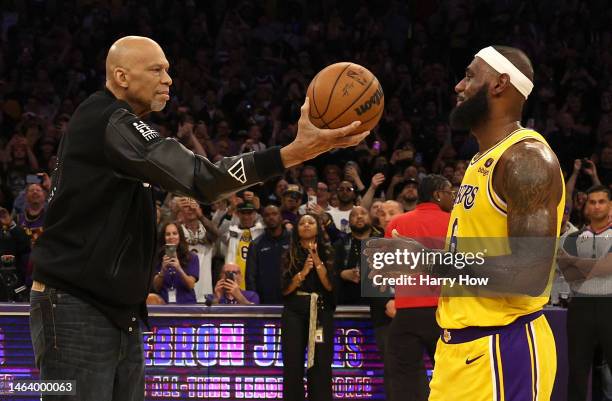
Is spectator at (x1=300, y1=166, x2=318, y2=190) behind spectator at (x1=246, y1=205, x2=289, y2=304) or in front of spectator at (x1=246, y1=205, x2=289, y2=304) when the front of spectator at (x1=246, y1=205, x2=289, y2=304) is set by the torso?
behind

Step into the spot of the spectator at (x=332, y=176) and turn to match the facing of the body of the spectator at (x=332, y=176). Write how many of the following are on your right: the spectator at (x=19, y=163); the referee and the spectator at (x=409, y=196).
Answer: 1

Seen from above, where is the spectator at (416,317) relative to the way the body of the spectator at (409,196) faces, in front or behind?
in front

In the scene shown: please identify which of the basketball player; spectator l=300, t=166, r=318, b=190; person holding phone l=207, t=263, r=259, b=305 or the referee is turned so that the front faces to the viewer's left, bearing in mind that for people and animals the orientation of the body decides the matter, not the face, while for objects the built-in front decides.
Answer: the basketball player

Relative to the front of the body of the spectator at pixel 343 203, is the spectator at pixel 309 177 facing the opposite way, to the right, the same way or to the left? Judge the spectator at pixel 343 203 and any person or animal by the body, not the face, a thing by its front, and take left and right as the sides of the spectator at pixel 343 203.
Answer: the same way

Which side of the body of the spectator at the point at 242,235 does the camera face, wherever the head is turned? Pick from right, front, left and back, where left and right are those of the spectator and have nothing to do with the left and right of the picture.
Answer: front

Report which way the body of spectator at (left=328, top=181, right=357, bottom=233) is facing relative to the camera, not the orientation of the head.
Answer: toward the camera

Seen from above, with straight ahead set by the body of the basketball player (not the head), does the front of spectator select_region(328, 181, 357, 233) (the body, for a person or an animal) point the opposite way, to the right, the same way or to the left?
to the left

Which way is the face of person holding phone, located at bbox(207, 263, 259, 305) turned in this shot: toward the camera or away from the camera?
toward the camera

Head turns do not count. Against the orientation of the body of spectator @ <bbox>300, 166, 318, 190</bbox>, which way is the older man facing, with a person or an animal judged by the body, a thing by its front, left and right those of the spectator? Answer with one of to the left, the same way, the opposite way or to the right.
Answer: to the left

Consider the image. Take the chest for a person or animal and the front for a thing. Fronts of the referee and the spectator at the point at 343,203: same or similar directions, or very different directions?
same or similar directions

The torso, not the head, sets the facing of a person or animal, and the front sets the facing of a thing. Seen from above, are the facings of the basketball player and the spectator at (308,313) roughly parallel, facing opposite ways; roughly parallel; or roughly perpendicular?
roughly perpendicular

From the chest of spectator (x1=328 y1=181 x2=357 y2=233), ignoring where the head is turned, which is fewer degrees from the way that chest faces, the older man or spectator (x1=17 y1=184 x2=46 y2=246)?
the older man

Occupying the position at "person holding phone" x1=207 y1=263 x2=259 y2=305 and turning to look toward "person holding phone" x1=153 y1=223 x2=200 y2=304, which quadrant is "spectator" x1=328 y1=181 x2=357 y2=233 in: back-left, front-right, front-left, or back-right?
back-right

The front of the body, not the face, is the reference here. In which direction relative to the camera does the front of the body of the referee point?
toward the camera

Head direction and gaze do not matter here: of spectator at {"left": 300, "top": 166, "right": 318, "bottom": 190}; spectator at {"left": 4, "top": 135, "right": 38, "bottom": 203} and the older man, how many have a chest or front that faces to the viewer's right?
1

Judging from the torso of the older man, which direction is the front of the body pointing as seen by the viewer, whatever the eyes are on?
to the viewer's right

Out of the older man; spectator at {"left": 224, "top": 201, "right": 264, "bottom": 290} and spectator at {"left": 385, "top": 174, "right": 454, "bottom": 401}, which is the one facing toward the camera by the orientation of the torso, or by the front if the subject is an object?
spectator at {"left": 224, "top": 201, "right": 264, "bottom": 290}

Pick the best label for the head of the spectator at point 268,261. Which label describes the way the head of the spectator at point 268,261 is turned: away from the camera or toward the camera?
toward the camera

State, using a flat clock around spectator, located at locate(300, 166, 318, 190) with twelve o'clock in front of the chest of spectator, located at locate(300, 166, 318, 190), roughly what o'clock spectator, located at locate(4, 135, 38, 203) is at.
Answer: spectator, located at locate(4, 135, 38, 203) is roughly at 3 o'clock from spectator, located at locate(300, 166, 318, 190).
